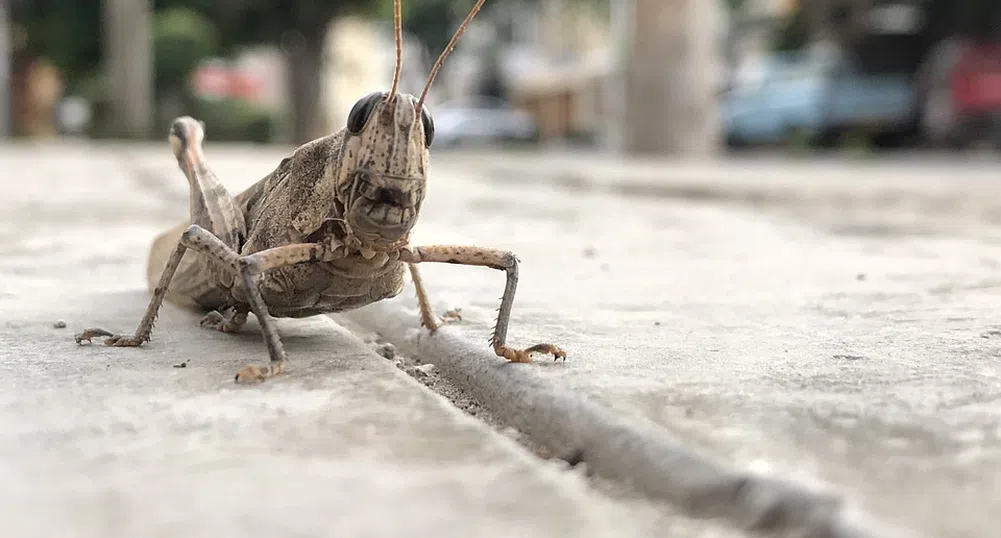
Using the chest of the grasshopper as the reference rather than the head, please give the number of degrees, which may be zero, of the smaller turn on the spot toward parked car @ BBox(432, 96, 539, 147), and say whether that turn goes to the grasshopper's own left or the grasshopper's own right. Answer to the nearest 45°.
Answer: approximately 135° to the grasshopper's own left

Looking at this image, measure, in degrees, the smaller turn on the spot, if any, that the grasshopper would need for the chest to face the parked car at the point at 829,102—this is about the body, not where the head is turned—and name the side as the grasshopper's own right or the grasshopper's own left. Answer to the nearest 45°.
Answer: approximately 90° to the grasshopper's own left

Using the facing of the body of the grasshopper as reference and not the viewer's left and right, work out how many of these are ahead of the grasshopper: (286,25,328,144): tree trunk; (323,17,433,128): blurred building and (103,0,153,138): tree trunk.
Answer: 0

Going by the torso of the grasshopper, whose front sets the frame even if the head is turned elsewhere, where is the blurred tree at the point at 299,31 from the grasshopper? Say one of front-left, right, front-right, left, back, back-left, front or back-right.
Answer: back-left

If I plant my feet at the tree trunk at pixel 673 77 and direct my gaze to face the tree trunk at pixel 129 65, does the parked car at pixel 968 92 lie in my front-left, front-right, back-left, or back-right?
back-right

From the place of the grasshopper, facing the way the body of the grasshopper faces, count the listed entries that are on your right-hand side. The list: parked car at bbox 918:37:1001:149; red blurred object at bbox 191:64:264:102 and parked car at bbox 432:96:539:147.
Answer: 0

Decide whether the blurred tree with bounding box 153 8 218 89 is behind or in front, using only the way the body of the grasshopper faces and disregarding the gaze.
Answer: behind

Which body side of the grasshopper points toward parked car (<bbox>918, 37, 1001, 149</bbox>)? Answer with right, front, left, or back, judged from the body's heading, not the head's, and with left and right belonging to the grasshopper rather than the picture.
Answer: left

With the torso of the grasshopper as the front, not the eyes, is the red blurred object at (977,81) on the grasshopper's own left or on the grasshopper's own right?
on the grasshopper's own left

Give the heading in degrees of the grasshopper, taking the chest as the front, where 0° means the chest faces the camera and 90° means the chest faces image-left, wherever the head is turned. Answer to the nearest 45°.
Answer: approximately 315°

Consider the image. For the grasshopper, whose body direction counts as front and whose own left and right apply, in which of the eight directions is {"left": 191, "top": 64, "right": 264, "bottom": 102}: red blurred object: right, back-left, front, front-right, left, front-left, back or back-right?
back-left

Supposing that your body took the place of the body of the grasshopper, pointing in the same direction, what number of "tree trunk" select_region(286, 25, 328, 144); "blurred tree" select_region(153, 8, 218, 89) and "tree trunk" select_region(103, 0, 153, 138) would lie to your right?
0

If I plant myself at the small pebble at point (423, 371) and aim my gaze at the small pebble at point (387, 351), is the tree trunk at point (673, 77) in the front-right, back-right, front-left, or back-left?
front-right

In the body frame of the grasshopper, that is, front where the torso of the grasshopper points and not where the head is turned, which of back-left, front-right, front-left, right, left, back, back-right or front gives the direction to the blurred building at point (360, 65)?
back-left
